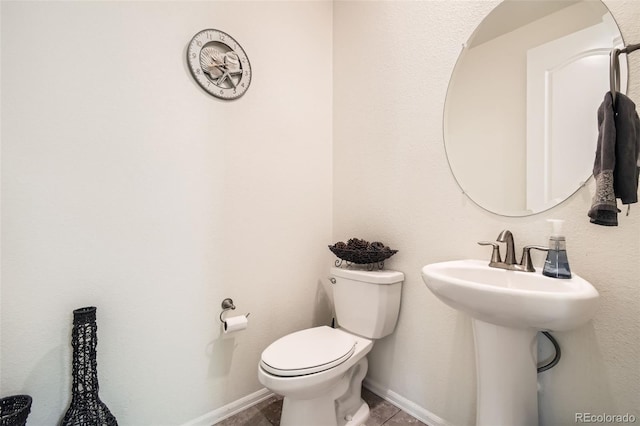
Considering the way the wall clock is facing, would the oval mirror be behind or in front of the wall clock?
in front

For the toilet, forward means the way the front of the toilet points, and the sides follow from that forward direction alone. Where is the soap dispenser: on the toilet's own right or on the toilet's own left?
on the toilet's own left

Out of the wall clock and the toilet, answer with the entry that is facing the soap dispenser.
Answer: the wall clock

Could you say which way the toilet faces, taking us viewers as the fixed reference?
facing the viewer and to the left of the viewer

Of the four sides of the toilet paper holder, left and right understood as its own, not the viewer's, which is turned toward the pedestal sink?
front

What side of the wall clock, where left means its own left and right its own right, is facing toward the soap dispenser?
front

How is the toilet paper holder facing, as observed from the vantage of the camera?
facing the viewer and to the right of the viewer

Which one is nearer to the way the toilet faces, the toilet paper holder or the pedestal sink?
the toilet paper holder

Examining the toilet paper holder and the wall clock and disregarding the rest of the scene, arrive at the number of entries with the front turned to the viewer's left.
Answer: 0

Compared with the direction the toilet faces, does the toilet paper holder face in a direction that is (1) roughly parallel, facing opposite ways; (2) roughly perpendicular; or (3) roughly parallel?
roughly perpendicular

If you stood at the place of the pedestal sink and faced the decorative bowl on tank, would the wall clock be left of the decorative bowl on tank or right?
left
